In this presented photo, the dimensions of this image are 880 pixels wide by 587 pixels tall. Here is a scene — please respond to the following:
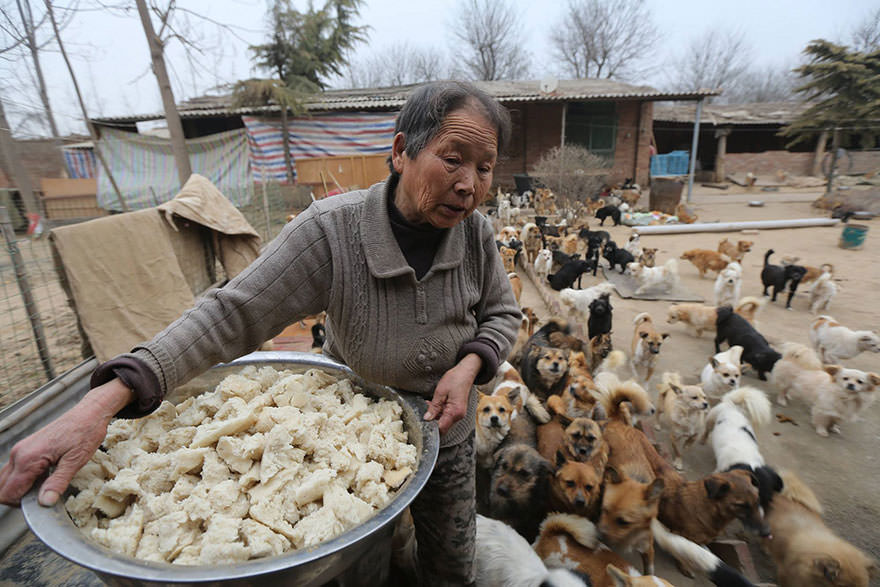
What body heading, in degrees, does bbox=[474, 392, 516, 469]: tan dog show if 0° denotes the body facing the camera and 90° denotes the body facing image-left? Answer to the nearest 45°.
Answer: approximately 0°

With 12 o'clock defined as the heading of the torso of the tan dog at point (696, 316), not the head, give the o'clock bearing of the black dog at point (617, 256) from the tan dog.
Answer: The black dog is roughly at 2 o'clock from the tan dog.

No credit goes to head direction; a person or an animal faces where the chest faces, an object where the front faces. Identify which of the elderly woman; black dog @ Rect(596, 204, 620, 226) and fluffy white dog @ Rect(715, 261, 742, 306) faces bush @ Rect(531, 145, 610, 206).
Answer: the black dog

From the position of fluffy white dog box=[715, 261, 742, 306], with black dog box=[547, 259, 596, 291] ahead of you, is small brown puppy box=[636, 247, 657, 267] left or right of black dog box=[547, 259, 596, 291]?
right

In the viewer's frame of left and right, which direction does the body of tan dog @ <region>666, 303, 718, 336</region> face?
facing to the left of the viewer

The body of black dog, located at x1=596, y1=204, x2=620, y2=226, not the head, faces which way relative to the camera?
to the viewer's left

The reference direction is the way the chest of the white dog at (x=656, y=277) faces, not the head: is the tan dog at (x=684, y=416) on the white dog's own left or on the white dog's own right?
on the white dog's own left

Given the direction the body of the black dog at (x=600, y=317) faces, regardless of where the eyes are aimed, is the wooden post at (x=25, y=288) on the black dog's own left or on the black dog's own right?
on the black dog's own right
